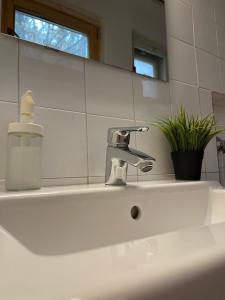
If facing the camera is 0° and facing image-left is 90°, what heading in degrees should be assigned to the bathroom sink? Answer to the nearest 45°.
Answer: approximately 315°

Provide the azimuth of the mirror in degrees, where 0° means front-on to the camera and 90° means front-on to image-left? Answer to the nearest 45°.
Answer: approximately 315°
